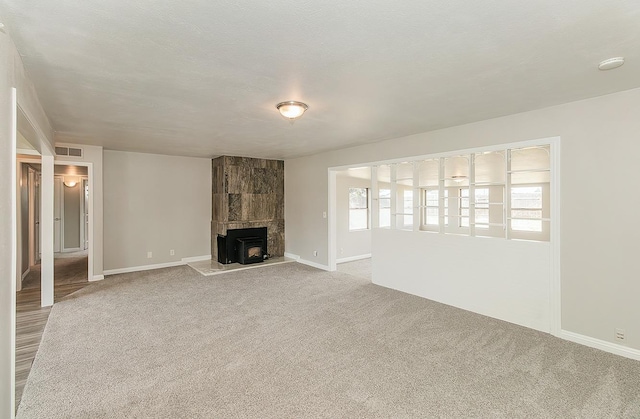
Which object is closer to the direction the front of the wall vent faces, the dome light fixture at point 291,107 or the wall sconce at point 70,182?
the dome light fixture

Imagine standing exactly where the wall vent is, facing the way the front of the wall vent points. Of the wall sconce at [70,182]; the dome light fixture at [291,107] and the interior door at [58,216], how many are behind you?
2

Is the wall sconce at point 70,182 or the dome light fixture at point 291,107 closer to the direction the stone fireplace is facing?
the dome light fixture

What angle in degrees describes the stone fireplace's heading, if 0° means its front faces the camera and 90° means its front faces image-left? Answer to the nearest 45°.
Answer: approximately 315°

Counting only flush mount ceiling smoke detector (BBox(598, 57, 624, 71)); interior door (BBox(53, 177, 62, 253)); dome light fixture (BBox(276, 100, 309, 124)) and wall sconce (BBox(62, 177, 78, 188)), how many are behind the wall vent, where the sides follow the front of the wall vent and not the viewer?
2

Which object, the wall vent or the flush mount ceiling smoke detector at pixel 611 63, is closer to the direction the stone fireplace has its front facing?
the flush mount ceiling smoke detector

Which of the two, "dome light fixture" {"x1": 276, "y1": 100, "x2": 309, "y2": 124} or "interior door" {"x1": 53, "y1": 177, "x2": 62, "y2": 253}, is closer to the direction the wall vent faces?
the dome light fixture

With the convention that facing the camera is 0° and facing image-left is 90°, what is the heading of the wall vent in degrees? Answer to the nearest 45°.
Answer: approximately 0°

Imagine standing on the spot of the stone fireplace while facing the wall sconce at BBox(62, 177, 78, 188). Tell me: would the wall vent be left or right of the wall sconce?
left

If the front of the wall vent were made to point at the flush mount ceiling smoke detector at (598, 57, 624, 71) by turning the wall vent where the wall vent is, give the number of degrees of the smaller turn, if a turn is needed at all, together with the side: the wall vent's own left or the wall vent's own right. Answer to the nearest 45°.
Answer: approximately 45° to the wall vent's own left
